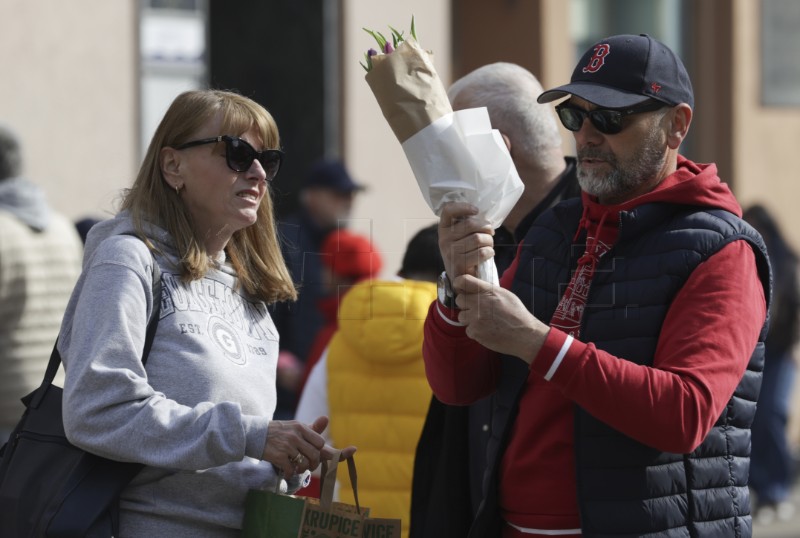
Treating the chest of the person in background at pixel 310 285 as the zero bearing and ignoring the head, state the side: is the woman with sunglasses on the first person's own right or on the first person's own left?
on the first person's own right

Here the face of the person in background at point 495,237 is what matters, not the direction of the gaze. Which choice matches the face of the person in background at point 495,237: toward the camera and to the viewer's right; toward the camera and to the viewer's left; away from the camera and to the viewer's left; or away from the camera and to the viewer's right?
away from the camera and to the viewer's right

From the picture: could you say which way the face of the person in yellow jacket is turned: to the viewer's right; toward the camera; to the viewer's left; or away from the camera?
away from the camera

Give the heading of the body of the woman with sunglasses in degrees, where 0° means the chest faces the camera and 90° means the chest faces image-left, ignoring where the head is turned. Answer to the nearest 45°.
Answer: approximately 315°

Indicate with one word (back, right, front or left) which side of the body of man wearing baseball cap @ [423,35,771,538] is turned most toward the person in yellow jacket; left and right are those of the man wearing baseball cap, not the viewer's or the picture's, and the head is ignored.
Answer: right

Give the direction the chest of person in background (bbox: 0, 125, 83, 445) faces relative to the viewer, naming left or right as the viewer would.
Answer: facing away from the viewer and to the left of the viewer
